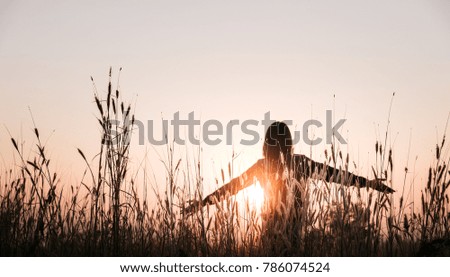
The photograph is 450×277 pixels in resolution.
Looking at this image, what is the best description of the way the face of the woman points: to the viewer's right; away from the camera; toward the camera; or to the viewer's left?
away from the camera

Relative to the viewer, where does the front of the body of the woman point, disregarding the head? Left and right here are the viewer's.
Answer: facing away from the viewer
